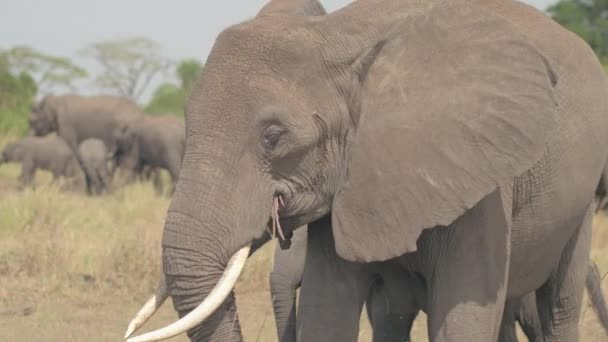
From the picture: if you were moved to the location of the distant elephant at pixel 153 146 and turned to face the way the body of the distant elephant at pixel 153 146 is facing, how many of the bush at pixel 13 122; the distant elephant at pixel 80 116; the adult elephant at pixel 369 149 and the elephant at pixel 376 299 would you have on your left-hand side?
2

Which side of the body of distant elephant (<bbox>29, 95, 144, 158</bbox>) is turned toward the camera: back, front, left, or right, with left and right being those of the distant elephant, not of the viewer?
left

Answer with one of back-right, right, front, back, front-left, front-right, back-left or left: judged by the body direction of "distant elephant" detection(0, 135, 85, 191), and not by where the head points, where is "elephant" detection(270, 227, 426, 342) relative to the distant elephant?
left

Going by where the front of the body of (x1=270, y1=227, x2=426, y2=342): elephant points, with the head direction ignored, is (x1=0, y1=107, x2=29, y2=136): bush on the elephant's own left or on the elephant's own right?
on the elephant's own right

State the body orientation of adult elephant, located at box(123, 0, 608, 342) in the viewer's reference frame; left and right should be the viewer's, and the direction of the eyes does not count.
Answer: facing the viewer and to the left of the viewer

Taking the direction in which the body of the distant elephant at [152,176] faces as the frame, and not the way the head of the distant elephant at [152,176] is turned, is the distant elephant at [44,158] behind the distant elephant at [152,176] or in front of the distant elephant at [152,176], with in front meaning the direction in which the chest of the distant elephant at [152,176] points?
in front

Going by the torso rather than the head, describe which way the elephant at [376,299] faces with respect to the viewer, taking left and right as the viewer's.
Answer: facing to the left of the viewer

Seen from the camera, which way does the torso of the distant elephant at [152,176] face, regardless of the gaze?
to the viewer's left

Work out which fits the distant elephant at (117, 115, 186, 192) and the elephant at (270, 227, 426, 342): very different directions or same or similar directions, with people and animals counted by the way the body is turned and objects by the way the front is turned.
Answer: same or similar directions

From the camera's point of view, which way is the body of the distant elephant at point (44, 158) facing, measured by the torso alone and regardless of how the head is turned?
to the viewer's left

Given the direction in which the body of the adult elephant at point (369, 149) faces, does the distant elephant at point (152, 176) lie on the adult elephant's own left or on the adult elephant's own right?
on the adult elephant's own right

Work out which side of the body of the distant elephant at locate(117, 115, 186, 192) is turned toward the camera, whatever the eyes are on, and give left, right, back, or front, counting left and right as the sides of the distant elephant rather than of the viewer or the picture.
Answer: left
